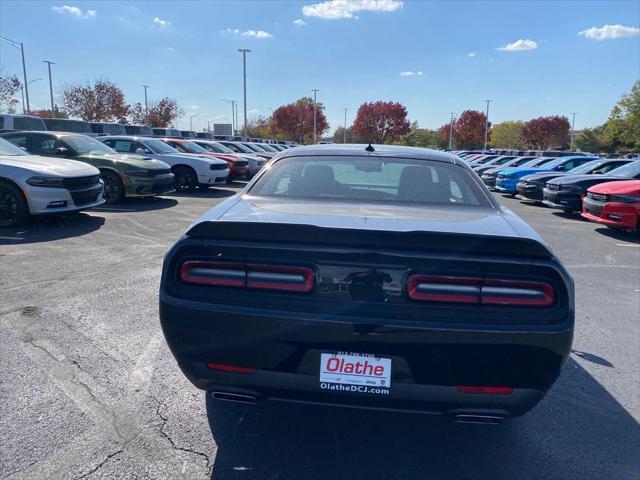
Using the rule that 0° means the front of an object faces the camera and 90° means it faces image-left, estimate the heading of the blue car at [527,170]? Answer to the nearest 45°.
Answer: approximately 45°

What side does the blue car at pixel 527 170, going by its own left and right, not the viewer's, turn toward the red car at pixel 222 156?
front

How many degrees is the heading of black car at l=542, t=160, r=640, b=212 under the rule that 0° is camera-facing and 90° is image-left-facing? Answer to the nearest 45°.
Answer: approximately 45°

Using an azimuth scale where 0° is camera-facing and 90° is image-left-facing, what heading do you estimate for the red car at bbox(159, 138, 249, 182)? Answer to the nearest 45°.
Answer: approximately 315°

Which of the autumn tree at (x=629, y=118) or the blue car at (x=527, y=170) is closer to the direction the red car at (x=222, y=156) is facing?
the blue car

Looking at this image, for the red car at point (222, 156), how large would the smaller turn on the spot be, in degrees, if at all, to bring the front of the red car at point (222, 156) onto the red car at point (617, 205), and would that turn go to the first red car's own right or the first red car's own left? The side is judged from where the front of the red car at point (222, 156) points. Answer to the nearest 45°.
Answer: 0° — it already faces it

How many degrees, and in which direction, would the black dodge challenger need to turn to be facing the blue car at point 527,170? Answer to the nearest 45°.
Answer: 0° — it already faces it

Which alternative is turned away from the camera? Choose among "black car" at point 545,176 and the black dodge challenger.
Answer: the black dodge challenger

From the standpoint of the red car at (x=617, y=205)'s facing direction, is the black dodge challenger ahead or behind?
ahead

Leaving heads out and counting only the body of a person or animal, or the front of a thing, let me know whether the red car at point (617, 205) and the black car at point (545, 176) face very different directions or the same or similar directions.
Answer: same or similar directions

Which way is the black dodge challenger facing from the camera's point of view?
away from the camera

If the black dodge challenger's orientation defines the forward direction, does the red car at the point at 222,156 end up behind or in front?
in front

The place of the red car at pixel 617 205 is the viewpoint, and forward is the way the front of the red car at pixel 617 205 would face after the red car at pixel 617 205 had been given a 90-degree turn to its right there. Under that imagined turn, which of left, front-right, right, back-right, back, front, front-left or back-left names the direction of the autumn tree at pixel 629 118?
front-right

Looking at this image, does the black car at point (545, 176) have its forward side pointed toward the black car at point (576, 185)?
no

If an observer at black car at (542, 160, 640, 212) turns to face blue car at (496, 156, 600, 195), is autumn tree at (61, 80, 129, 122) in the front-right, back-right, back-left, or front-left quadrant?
front-left

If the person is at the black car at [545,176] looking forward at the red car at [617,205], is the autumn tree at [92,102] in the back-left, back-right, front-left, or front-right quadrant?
back-right

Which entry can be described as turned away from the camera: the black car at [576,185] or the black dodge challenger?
the black dodge challenger

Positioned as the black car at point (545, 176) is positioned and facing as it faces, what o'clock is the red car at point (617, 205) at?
The red car is roughly at 10 o'clock from the black car.
